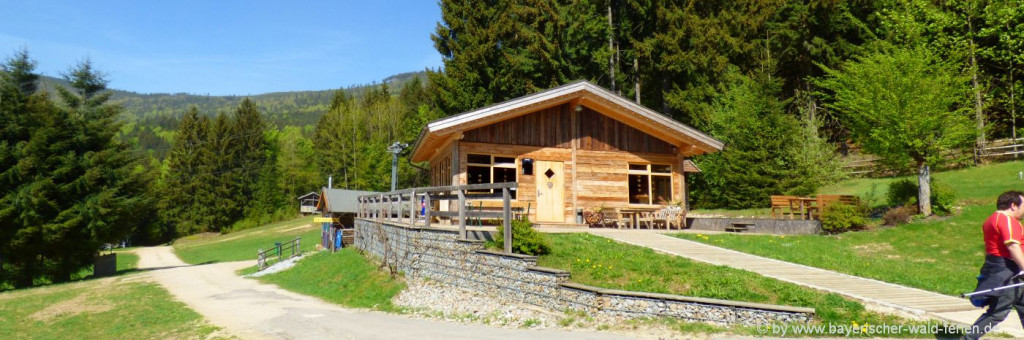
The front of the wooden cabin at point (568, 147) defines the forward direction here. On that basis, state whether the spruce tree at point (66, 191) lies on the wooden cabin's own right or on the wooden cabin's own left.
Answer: on the wooden cabin's own right

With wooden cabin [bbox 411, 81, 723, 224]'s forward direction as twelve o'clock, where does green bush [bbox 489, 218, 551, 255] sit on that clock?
The green bush is roughly at 12 o'clock from the wooden cabin.

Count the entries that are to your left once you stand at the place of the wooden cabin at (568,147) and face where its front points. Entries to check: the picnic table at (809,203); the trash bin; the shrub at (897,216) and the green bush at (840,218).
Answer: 3

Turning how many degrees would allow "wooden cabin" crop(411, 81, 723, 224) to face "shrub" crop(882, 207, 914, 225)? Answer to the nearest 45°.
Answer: approximately 90° to its left

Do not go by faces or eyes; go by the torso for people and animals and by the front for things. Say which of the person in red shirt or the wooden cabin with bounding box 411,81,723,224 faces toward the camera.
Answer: the wooden cabin

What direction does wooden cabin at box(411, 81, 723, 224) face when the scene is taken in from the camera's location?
facing the viewer

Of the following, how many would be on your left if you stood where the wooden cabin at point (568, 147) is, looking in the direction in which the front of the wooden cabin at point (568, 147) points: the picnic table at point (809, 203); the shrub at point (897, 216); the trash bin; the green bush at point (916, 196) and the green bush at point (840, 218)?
4
